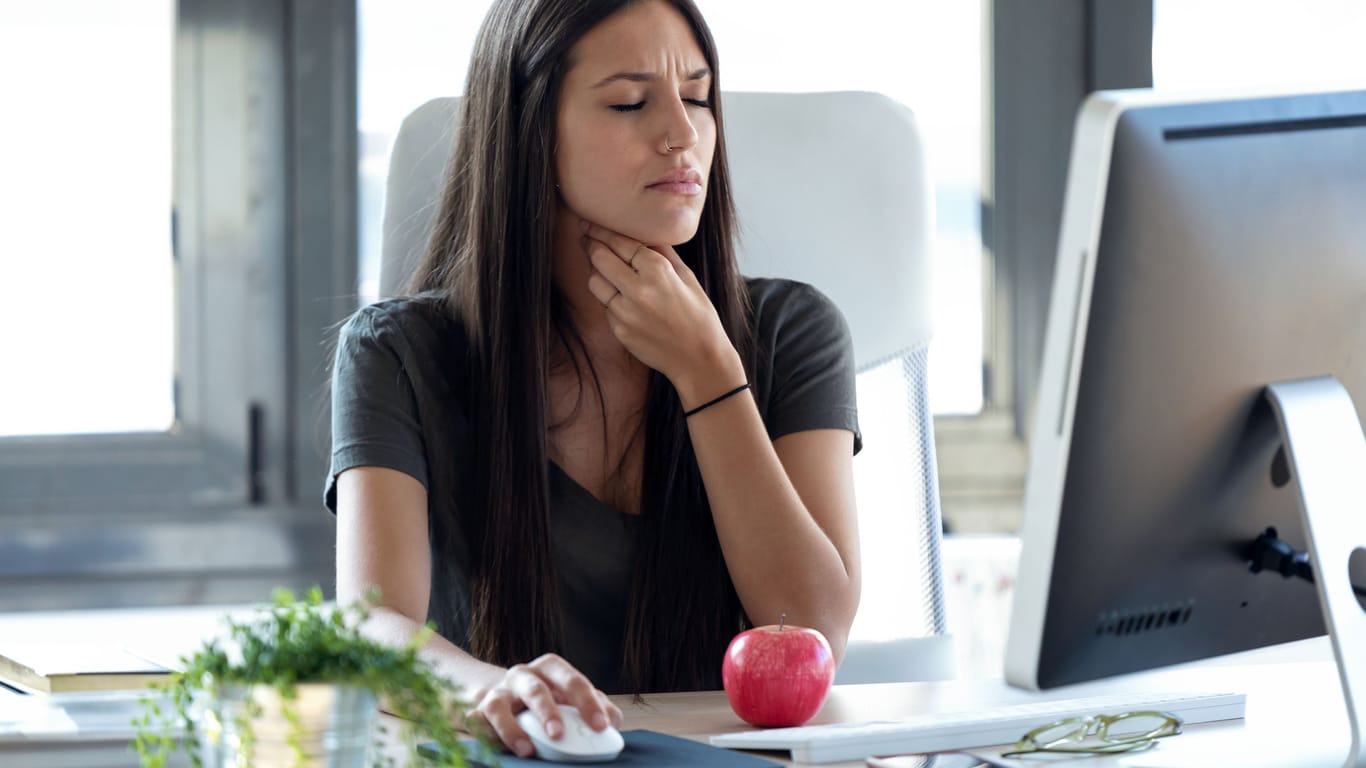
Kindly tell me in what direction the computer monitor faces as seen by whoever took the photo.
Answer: facing away from the viewer and to the left of the viewer

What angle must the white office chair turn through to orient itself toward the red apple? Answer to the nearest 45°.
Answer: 0° — it already faces it

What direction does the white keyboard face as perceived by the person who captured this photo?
facing away from the viewer and to the left of the viewer
